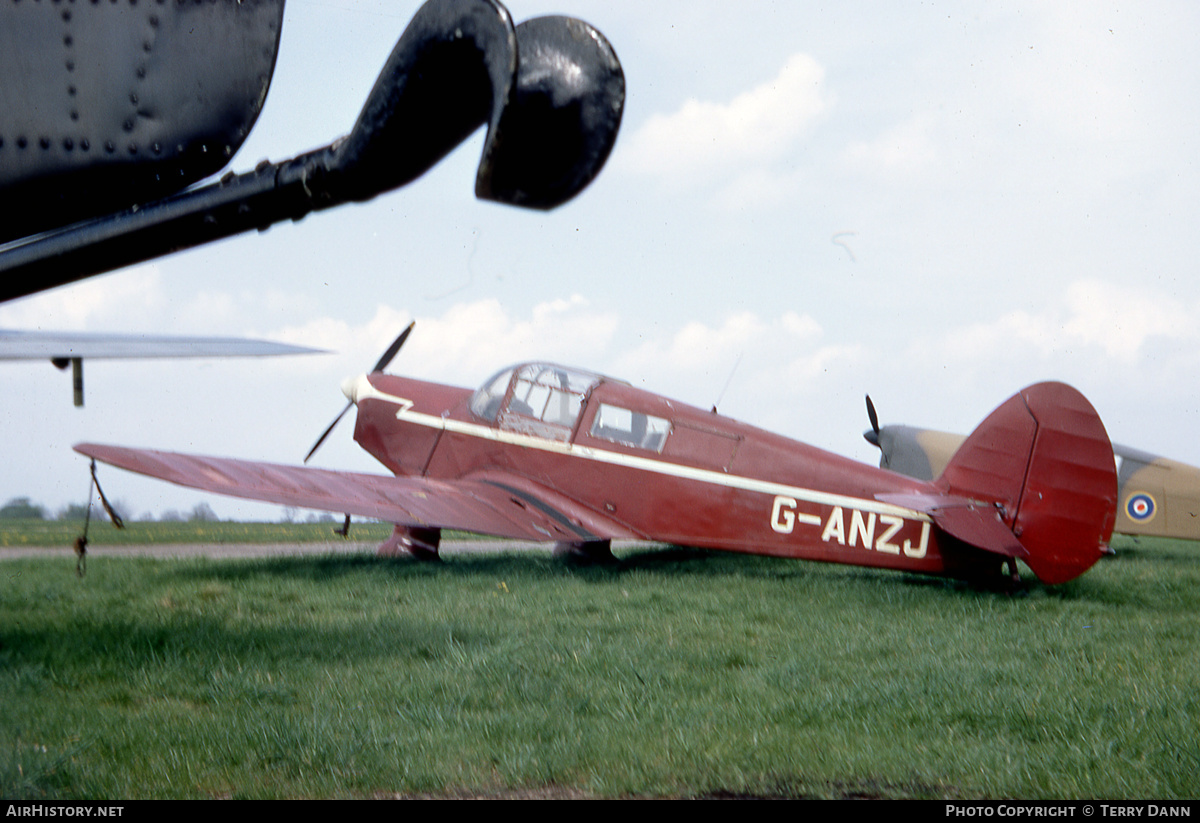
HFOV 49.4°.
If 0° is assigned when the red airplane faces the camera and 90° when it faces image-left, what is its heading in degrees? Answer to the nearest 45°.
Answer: approximately 135°

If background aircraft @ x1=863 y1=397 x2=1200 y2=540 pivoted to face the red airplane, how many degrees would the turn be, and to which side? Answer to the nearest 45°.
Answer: approximately 45° to its left

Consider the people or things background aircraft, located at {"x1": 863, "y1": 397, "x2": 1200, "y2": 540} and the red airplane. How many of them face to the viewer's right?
0

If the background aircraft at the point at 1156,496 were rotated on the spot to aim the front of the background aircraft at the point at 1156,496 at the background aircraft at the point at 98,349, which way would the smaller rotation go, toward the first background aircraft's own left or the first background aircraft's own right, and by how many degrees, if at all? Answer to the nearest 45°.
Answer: approximately 90° to the first background aircraft's own left

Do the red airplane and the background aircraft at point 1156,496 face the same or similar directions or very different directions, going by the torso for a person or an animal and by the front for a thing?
same or similar directions

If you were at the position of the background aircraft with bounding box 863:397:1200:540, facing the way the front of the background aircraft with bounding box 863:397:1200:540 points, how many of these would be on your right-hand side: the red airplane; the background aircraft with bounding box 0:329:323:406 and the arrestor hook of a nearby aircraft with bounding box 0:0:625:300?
0

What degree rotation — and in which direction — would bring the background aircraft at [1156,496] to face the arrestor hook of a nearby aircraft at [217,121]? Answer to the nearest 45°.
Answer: approximately 90° to its left

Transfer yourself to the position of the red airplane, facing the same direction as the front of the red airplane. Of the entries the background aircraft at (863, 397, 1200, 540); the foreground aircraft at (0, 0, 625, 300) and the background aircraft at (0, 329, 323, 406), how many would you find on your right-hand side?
1

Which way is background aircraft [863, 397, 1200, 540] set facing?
to the viewer's left
